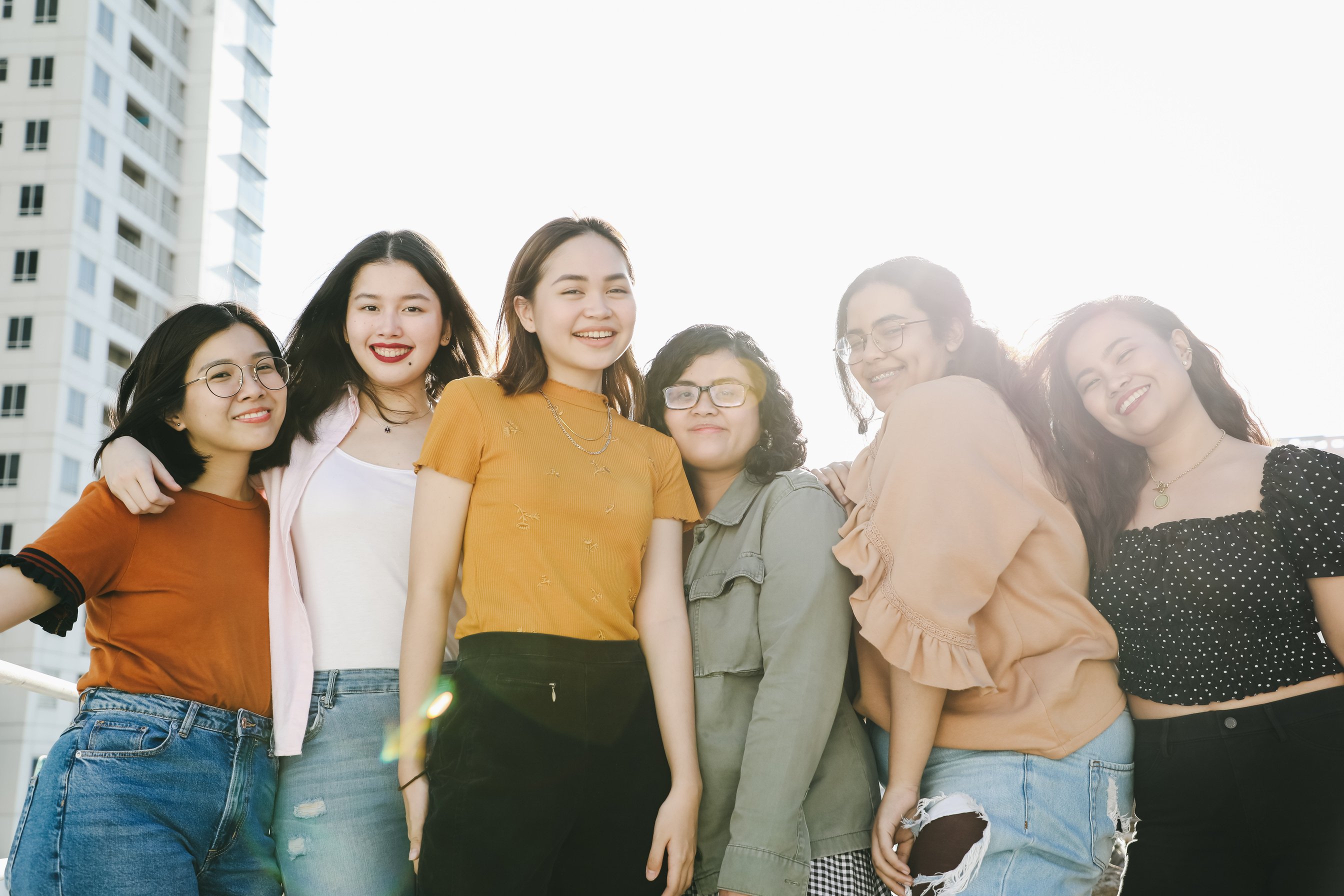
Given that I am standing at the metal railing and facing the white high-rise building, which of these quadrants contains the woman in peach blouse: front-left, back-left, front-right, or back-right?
back-right

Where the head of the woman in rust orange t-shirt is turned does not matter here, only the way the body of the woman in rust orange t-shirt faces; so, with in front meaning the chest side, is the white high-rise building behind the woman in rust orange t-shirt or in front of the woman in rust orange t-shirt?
behind

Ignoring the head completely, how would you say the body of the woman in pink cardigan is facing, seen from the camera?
toward the camera

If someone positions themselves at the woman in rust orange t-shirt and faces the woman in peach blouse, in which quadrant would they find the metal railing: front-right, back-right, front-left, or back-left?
back-left

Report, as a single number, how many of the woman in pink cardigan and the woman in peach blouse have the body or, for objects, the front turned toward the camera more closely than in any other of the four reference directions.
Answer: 1

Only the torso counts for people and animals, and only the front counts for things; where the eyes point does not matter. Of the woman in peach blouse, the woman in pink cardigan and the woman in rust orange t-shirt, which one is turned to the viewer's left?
the woman in peach blouse

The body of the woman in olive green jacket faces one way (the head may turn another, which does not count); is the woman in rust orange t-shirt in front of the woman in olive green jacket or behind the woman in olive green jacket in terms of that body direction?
in front

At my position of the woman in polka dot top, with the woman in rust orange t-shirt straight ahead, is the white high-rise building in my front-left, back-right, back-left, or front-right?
front-right

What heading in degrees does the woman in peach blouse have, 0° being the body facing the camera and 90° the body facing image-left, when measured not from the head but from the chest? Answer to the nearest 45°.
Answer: approximately 90°

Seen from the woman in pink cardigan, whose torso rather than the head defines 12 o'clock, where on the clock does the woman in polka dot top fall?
The woman in polka dot top is roughly at 10 o'clock from the woman in pink cardigan.

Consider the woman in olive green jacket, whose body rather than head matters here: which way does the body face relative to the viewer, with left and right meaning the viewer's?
facing the viewer and to the left of the viewer

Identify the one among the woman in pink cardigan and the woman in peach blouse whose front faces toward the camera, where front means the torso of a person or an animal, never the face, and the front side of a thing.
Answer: the woman in pink cardigan
